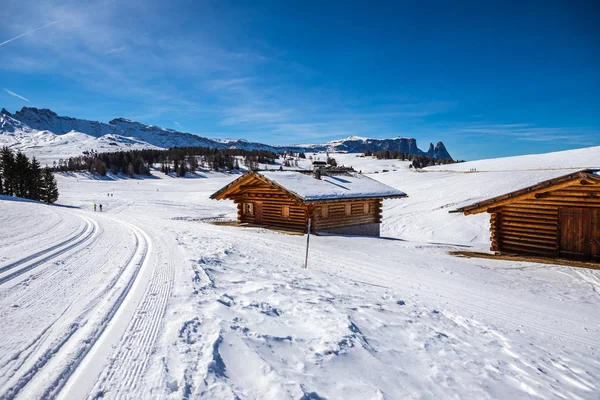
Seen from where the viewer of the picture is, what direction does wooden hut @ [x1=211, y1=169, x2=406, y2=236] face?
facing the viewer and to the left of the viewer

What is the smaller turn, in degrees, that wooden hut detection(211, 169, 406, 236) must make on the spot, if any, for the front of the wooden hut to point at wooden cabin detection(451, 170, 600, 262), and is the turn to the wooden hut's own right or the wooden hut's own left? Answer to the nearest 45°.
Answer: approximately 90° to the wooden hut's own left
